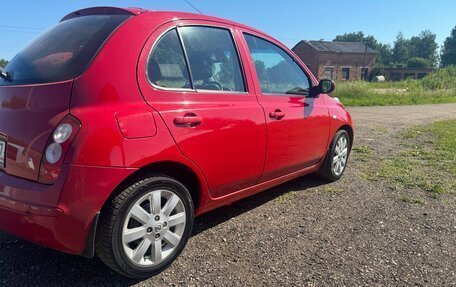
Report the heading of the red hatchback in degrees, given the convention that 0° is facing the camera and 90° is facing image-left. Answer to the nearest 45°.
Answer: approximately 225°
